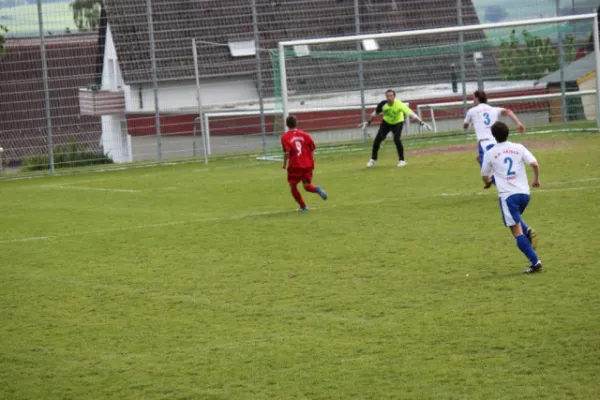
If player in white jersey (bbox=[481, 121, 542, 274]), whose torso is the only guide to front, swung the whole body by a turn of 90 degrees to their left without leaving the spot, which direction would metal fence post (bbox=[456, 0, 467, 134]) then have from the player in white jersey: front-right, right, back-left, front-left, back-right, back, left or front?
back-right

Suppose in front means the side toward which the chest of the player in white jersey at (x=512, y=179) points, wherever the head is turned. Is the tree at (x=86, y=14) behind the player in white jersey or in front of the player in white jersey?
in front

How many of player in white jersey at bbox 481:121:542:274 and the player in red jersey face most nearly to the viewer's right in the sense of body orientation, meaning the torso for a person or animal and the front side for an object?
0

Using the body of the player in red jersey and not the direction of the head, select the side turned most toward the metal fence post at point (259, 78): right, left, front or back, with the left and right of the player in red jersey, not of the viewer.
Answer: front

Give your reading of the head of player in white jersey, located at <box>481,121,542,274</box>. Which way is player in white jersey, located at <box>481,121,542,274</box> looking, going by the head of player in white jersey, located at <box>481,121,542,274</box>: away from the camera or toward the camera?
away from the camera

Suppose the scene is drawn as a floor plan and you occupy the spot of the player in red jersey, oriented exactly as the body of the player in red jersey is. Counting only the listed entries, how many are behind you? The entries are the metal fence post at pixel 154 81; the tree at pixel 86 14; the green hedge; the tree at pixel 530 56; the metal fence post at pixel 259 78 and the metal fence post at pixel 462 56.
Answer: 0

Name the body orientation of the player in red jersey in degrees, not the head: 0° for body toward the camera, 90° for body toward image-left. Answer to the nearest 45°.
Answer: approximately 180°

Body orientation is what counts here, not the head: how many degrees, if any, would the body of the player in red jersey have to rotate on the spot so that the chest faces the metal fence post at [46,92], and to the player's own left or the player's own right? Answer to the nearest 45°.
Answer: approximately 45° to the player's own left

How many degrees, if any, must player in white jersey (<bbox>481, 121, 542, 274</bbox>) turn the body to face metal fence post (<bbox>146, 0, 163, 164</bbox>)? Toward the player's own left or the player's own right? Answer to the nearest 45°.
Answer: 0° — they already face it

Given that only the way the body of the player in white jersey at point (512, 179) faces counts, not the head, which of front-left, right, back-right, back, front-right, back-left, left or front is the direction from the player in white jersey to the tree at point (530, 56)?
front-right

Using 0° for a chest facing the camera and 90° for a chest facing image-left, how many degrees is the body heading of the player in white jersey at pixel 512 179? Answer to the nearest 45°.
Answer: approximately 135°

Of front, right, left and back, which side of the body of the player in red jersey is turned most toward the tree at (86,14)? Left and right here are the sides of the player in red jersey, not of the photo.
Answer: front

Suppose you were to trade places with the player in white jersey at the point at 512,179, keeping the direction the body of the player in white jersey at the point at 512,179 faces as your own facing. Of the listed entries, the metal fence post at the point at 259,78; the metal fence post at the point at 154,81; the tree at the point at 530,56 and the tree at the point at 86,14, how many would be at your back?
0
